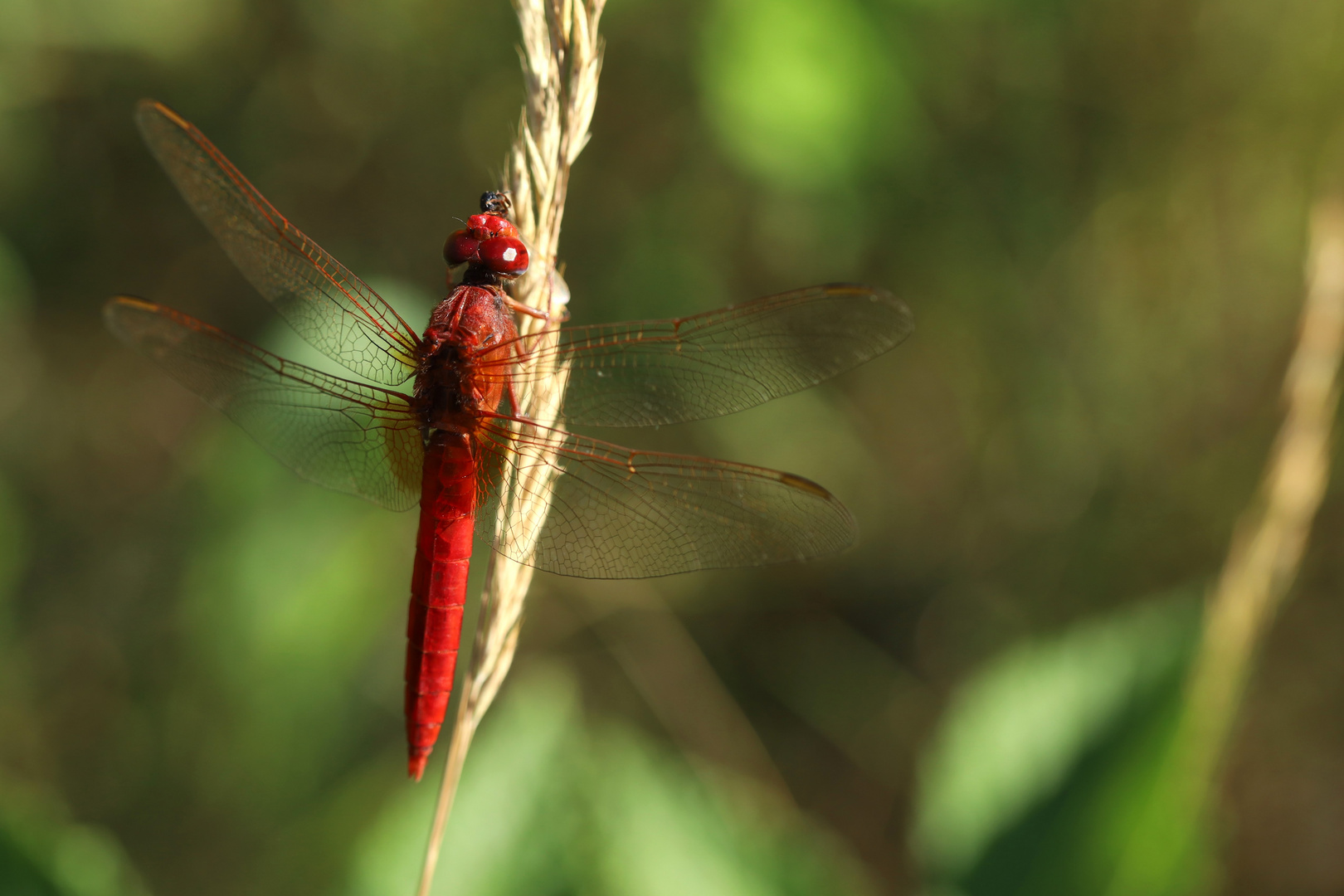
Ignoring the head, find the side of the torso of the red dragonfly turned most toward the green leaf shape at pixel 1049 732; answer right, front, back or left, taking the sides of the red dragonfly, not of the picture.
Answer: right

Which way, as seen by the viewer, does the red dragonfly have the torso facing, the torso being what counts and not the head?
away from the camera
